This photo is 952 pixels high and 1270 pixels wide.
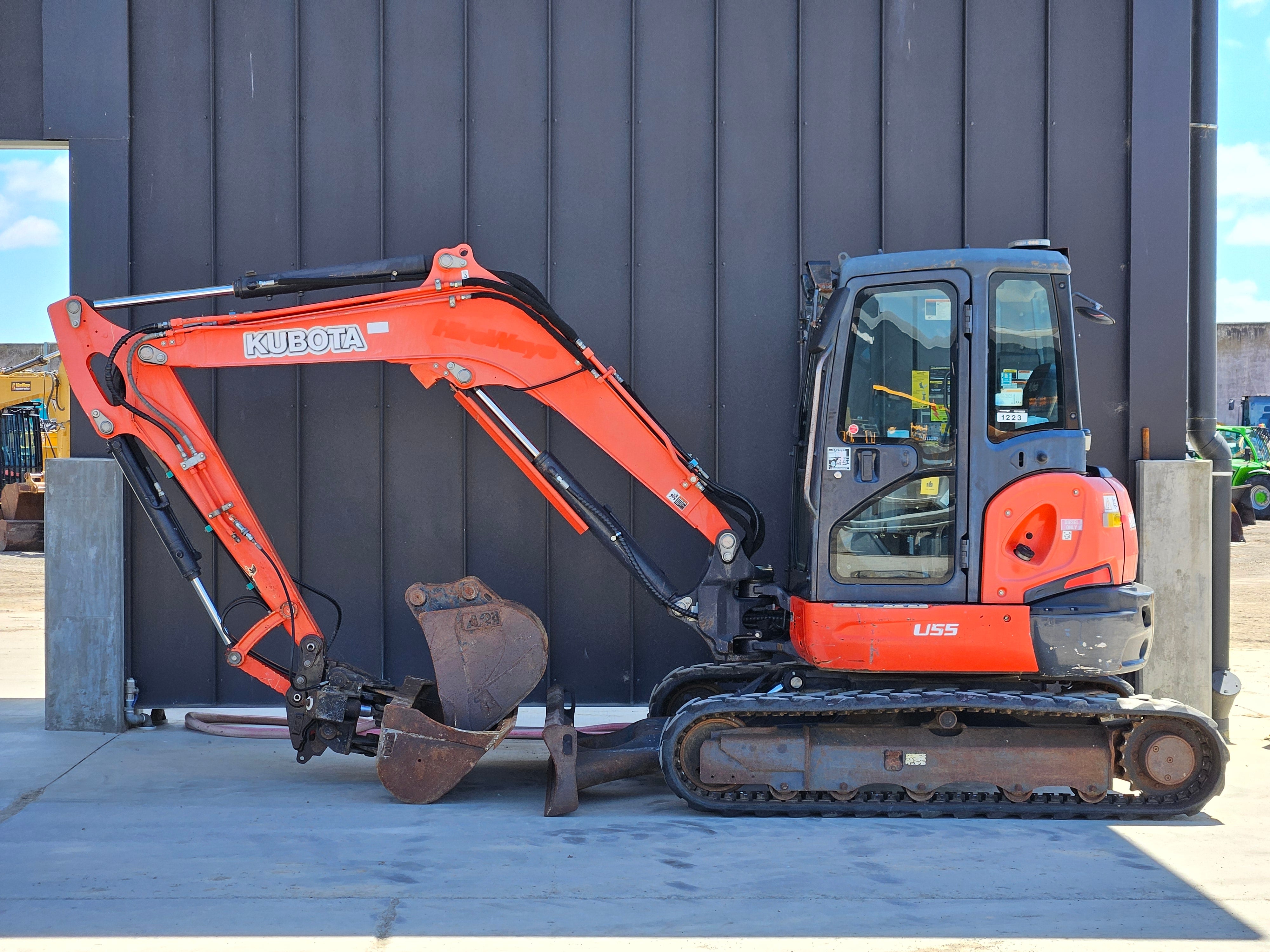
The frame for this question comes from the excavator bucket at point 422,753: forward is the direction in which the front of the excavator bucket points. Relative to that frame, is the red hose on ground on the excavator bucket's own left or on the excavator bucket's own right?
on the excavator bucket's own left

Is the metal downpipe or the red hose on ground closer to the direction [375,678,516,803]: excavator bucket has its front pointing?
the metal downpipe

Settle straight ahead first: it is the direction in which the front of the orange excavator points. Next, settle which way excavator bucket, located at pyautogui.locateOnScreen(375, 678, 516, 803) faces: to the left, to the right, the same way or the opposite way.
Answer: the opposite way

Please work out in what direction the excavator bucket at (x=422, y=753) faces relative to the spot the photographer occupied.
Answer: facing to the right of the viewer

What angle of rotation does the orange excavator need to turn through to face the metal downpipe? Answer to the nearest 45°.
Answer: approximately 135° to its right

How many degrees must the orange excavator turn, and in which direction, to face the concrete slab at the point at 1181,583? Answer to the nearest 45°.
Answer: approximately 135° to its right

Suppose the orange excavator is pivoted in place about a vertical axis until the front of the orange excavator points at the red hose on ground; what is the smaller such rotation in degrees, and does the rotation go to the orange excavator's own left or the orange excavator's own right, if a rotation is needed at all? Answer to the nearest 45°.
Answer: approximately 45° to the orange excavator's own right

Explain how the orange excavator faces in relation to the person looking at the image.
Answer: facing to the left of the viewer

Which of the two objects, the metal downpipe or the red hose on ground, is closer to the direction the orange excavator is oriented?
the red hose on ground
